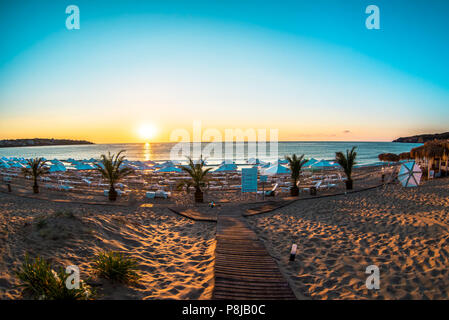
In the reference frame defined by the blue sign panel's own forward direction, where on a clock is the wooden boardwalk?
The wooden boardwalk is roughly at 12 o'clock from the blue sign panel.

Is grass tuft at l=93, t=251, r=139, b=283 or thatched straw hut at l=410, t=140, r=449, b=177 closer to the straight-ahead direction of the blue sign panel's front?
the grass tuft

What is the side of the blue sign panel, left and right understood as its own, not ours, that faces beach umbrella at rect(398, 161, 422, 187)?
left

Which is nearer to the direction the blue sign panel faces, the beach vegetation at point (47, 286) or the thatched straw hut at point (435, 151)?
the beach vegetation

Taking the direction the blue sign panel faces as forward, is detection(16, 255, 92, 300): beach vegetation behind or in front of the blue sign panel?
in front

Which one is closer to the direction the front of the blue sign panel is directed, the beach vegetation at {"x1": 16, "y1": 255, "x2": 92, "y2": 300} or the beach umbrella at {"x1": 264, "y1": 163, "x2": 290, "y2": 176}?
the beach vegetation

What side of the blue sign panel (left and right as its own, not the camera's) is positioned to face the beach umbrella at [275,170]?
back

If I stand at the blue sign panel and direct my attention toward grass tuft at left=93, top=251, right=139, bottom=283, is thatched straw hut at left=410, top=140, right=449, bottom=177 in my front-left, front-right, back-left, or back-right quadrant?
back-left

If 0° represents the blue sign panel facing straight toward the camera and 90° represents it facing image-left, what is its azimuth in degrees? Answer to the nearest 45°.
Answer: approximately 0°

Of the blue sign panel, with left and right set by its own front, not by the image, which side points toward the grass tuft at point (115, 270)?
front
